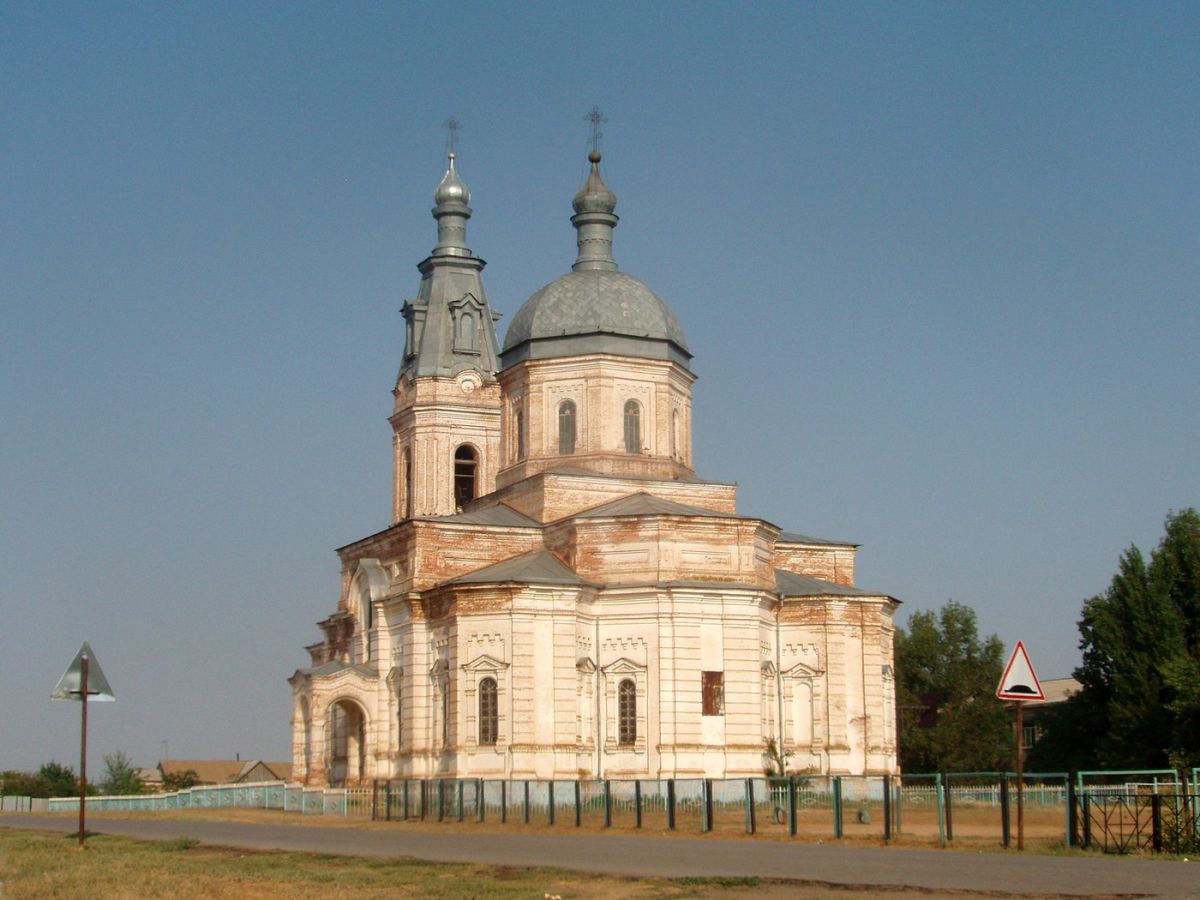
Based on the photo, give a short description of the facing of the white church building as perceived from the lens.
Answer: facing away from the viewer and to the left of the viewer

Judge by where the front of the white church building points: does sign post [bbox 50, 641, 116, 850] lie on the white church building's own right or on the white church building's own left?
on the white church building's own left
